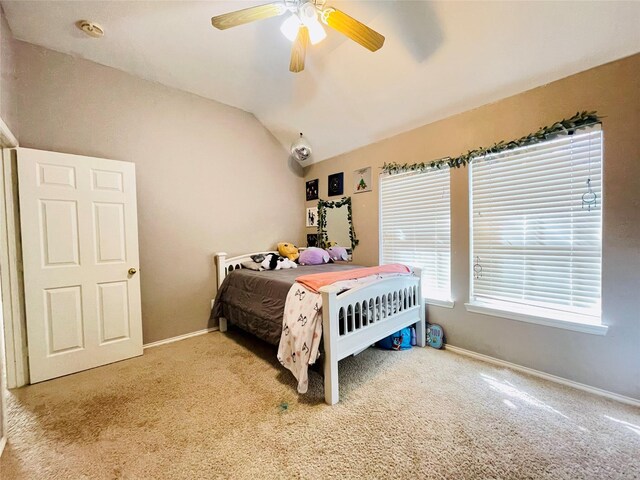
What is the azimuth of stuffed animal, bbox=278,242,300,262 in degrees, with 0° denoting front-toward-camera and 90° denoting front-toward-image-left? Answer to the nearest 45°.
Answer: approximately 315°

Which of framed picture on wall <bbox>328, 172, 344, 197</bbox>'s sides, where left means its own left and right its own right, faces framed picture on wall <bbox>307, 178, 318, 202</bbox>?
right

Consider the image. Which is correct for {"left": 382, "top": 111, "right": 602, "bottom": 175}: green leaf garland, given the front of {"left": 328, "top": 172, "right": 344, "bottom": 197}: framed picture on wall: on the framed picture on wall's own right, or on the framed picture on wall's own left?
on the framed picture on wall's own left

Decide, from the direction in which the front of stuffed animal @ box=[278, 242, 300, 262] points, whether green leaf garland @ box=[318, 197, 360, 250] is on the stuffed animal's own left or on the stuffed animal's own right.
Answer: on the stuffed animal's own left

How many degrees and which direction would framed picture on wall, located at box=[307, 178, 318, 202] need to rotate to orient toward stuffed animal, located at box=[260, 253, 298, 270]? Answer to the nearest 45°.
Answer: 0° — it already faces it

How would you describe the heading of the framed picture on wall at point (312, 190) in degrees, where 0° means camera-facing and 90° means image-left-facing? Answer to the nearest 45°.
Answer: approximately 45°

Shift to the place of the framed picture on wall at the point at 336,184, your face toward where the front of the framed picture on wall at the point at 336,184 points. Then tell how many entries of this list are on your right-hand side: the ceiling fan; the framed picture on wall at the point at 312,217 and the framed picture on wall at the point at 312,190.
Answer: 2

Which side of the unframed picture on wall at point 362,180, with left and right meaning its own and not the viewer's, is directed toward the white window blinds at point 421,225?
left

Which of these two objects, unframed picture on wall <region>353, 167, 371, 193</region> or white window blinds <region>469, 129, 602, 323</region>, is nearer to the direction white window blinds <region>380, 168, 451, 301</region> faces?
the unframed picture on wall

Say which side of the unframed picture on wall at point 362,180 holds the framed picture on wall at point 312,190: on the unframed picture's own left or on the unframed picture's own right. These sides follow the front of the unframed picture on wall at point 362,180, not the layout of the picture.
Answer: on the unframed picture's own right

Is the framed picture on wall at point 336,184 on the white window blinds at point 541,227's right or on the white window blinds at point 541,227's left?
on its right

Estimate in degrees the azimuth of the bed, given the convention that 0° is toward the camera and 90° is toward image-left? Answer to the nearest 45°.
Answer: approximately 315°

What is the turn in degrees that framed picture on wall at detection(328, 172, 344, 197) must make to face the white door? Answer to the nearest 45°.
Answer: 0° — it already faces it
